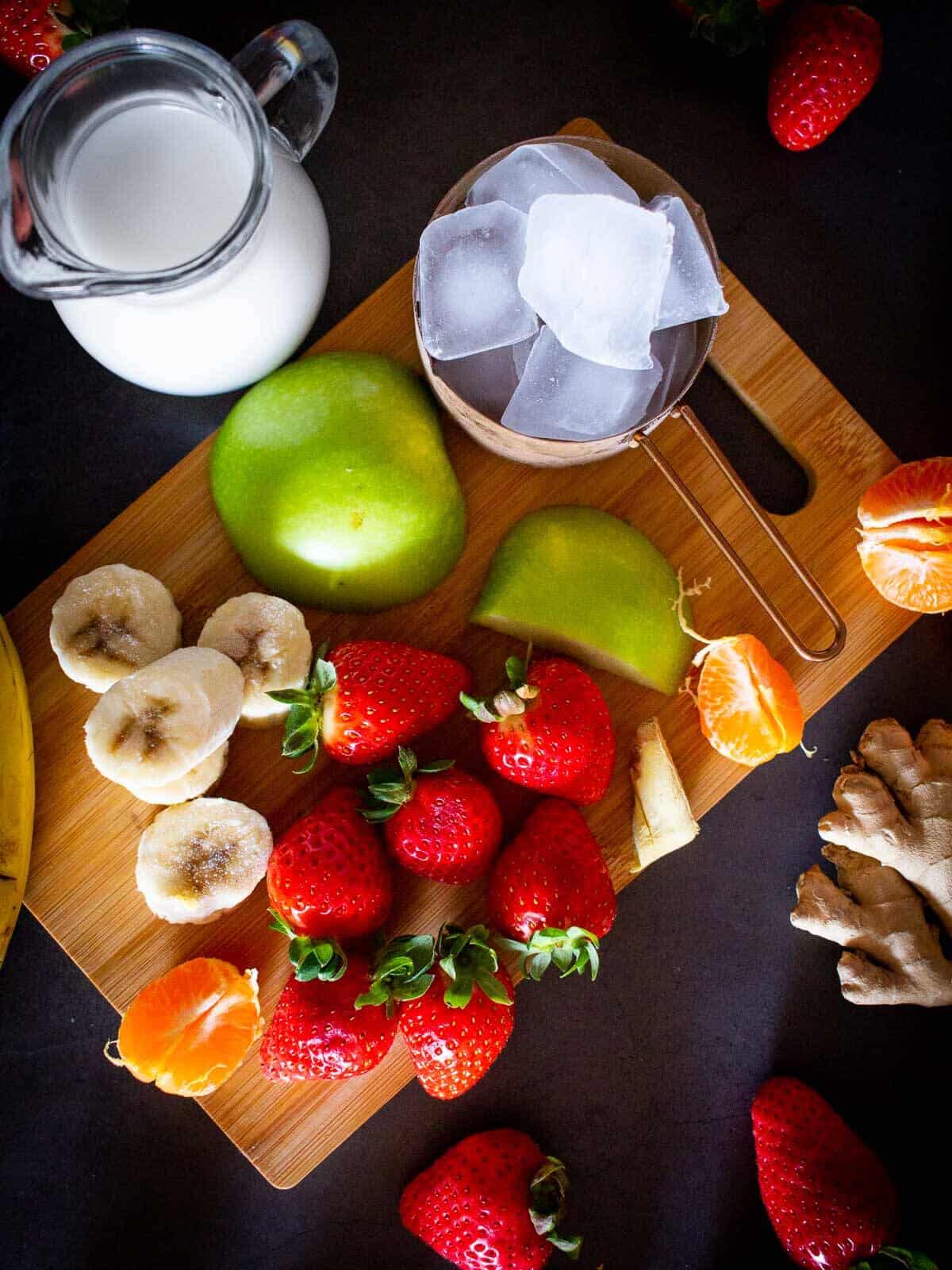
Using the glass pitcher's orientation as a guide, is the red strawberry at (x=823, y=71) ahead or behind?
behind

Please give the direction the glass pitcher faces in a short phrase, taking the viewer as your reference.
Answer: facing the viewer and to the left of the viewer
